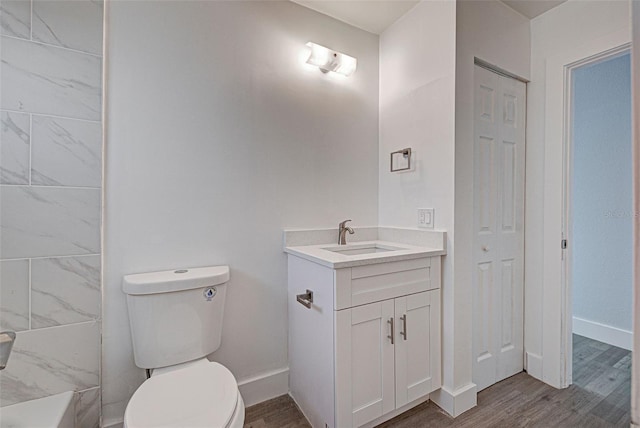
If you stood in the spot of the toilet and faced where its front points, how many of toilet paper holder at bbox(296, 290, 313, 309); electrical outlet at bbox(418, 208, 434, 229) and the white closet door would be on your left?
3

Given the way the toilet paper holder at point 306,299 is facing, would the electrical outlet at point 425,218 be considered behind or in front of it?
behind

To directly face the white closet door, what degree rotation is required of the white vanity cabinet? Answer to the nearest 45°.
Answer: approximately 90° to its left

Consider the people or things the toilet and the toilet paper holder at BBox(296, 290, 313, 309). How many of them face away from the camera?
0

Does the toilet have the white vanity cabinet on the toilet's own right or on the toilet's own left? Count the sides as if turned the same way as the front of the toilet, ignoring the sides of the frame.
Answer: on the toilet's own left

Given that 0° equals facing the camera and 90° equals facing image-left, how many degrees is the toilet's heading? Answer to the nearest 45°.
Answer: approximately 0°

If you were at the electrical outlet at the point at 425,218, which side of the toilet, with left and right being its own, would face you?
left

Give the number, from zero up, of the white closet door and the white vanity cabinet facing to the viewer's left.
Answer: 0

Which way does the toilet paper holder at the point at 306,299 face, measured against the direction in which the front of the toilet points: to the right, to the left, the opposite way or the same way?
to the right

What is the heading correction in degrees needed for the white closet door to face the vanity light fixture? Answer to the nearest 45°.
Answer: approximately 90° to its right
